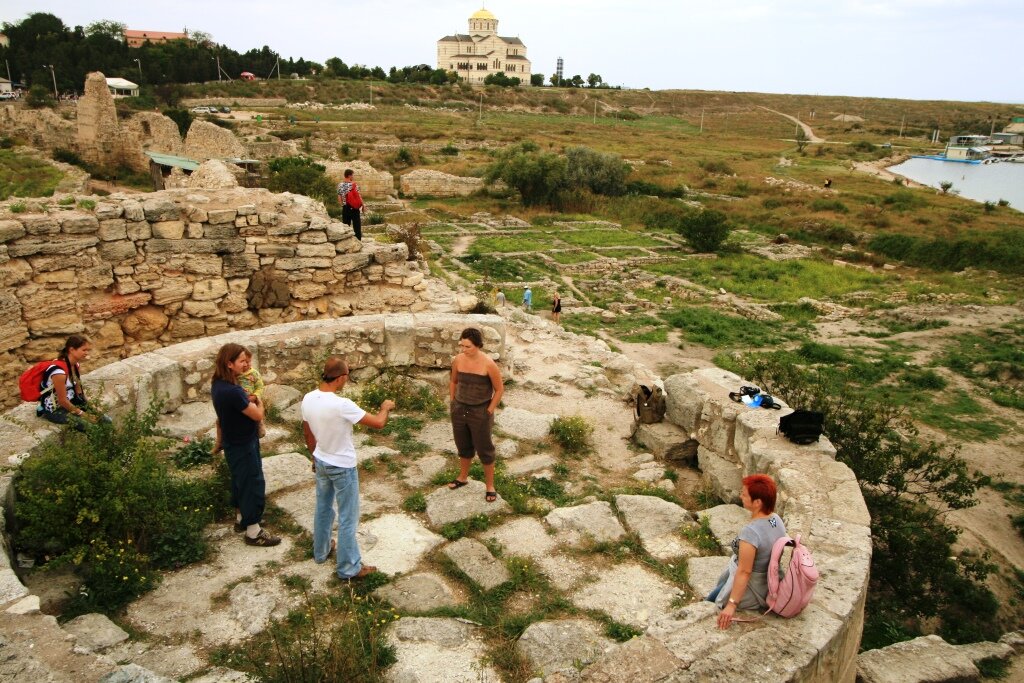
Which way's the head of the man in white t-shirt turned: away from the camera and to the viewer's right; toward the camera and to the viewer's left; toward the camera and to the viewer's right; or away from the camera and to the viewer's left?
away from the camera and to the viewer's right

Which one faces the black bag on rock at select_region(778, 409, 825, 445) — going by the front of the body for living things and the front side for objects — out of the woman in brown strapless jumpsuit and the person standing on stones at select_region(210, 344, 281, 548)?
the person standing on stones

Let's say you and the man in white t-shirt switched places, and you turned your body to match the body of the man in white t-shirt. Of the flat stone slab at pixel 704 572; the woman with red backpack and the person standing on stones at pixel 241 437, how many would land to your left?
2

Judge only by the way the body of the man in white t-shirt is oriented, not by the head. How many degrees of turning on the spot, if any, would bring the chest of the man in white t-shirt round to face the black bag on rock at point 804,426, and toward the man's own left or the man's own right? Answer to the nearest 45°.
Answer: approximately 45° to the man's own right

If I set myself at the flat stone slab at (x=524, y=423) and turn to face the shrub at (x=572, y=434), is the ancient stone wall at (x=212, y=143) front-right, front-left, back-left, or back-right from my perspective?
back-left

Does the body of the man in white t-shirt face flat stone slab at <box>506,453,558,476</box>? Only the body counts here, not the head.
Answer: yes

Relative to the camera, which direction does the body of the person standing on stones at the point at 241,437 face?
to the viewer's right

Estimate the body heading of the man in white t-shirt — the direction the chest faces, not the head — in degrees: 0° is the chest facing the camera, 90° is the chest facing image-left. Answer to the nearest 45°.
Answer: approximately 225°

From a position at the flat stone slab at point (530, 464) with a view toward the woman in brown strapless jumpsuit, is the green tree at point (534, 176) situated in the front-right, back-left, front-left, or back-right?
back-right

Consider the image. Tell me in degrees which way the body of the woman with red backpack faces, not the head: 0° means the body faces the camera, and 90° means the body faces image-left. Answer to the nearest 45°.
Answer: approximately 270°

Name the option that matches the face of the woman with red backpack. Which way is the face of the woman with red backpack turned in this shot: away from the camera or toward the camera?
toward the camera

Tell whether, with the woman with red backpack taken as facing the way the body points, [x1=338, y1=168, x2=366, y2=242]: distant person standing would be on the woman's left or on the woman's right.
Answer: on the woman's left
